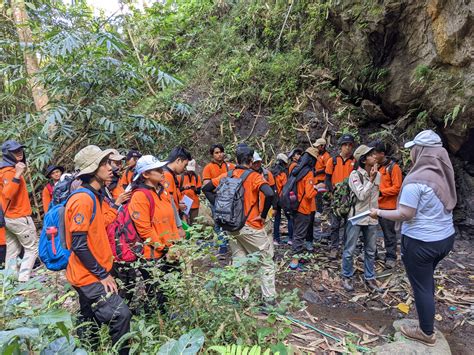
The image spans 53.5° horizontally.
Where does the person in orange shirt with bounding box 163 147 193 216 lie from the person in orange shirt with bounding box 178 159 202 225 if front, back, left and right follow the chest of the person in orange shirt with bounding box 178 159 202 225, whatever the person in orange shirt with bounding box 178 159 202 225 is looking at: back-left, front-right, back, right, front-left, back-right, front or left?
front-right

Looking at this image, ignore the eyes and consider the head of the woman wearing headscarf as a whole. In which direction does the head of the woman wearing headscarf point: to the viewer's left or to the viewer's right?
to the viewer's left

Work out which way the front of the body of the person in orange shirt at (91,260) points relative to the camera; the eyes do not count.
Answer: to the viewer's right

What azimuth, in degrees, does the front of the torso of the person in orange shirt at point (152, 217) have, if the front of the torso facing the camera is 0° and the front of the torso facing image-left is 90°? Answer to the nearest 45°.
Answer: approximately 315°

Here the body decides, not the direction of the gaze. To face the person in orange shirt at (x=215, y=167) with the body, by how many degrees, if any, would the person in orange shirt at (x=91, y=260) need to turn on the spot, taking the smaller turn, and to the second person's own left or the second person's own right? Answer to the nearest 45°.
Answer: approximately 45° to the second person's own left

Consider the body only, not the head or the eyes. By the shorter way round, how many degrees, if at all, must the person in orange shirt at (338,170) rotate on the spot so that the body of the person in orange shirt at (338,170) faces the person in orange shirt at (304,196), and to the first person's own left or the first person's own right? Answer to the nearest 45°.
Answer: approximately 45° to the first person's own right

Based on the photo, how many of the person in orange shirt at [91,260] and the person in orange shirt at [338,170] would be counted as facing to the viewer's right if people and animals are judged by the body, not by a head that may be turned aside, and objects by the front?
1

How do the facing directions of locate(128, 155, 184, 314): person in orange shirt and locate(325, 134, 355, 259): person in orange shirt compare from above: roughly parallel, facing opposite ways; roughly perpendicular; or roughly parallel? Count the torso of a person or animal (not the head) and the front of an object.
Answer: roughly perpendicular

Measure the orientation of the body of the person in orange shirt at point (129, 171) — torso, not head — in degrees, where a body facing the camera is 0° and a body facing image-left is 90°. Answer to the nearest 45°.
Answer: approximately 315°

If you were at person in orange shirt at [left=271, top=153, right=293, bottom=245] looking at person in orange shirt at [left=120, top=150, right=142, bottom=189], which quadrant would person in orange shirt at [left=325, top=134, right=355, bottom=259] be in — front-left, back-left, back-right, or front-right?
back-left
